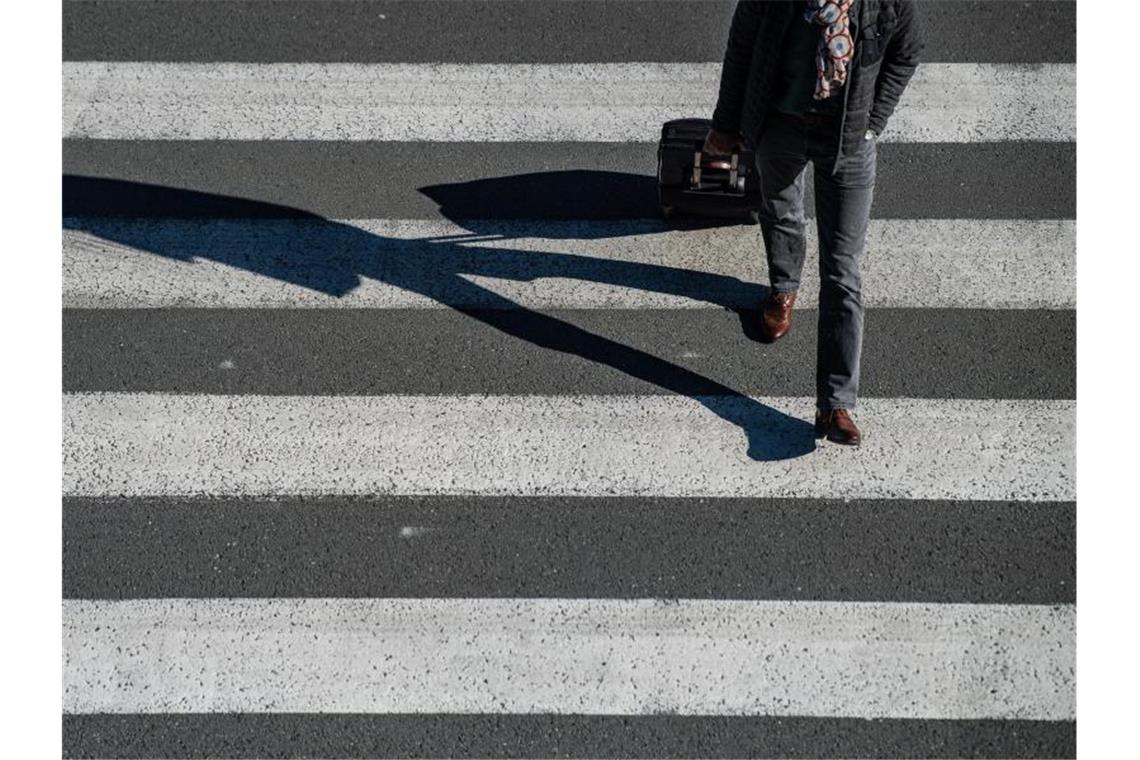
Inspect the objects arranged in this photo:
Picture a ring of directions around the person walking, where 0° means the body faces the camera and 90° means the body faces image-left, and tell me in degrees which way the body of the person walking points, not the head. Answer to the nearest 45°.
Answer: approximately 0°
